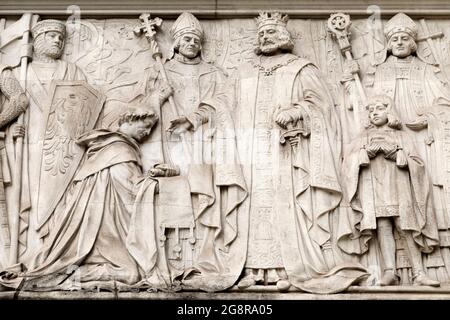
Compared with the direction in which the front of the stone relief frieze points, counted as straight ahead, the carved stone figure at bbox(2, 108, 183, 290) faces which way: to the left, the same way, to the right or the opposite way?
to the left

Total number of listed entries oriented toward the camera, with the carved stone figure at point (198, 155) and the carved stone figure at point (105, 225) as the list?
1

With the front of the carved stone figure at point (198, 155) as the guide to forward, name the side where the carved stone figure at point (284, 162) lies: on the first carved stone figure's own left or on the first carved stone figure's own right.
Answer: on the first carved stone figure's own left

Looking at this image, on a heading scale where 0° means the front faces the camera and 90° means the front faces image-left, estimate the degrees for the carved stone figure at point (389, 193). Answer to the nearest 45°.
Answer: approximately 0°

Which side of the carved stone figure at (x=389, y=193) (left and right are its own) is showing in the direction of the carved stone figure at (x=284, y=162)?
right

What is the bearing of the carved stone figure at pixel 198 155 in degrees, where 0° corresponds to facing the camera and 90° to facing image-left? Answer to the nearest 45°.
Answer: approximately 0°

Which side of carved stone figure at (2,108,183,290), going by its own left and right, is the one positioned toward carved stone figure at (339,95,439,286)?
front

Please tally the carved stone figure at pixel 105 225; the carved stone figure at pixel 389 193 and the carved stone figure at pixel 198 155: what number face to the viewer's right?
1

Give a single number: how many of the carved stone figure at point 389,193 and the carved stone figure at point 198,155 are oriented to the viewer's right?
0

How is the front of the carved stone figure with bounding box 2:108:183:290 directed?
to the viewer's right

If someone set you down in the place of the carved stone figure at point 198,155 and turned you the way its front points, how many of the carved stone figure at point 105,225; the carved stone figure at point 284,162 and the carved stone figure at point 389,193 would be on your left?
2

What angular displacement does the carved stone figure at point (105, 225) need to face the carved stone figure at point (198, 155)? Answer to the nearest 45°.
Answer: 0° — it already faces it
